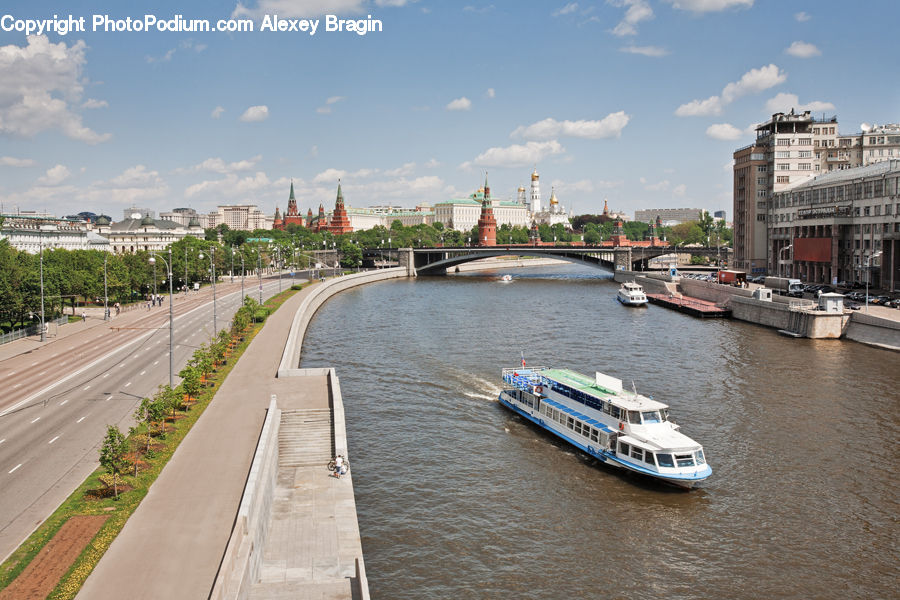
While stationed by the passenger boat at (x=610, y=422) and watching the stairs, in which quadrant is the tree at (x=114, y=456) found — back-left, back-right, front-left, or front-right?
front-left

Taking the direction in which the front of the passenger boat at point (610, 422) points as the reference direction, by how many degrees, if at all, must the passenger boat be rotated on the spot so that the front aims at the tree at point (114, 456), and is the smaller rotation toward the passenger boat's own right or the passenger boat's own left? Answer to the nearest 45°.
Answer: approximately 90° to the passenger boat's own right

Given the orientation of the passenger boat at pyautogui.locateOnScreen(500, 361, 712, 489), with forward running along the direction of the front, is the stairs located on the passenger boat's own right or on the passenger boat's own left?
on the passenger boat's own right

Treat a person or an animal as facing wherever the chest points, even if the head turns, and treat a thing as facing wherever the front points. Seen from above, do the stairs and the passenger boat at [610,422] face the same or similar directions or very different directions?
same or similar directions

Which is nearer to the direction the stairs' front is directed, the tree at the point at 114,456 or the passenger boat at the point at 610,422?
the tree

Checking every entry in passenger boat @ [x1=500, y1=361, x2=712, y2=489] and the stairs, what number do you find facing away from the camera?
0

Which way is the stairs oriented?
toward the camera

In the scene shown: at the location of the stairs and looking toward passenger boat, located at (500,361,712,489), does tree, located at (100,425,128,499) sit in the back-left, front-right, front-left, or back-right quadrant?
back-right

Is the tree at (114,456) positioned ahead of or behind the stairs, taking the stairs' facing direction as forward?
ahead

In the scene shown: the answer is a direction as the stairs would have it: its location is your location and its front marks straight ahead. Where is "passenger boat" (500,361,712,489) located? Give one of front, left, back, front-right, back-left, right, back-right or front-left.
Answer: left

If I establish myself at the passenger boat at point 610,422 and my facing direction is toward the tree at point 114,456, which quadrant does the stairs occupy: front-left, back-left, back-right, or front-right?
front-right

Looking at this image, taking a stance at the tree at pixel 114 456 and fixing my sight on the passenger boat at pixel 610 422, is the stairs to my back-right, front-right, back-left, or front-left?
front-left

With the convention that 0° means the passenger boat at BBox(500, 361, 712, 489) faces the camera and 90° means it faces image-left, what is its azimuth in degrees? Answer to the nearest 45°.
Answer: approximately 315°
